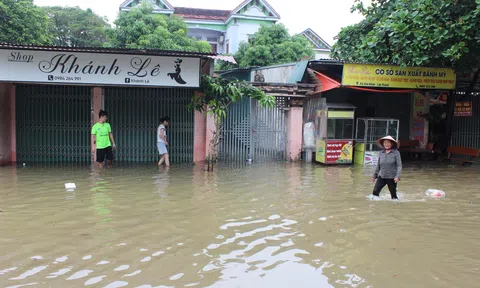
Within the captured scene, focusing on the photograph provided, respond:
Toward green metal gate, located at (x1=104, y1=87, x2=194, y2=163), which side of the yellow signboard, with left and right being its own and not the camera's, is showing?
right

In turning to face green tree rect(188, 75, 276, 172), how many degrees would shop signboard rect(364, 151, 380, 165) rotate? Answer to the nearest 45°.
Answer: approximately 45° to its right

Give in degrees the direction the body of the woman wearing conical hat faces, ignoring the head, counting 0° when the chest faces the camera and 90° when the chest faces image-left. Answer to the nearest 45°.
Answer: approximately 45°

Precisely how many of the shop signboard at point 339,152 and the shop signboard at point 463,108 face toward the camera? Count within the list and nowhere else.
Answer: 2

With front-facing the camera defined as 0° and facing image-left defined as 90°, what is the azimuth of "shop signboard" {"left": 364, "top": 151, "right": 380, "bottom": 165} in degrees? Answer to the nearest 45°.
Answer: approximately 0°

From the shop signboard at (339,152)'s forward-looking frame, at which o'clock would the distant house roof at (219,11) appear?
The distant house roof is roughly at 5 o'clock from the shop signboard.
